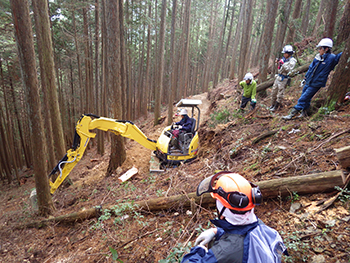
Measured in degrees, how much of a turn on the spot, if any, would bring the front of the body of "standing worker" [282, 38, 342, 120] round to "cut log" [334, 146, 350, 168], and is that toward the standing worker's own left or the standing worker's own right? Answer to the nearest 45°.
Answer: approximately 45° to the standing worker's own left

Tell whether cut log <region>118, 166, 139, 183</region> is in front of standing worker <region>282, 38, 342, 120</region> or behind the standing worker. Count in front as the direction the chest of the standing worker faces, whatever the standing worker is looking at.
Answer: in front

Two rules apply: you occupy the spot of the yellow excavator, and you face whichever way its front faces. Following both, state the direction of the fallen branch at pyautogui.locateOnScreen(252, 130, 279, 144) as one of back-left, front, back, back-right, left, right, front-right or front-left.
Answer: back-left

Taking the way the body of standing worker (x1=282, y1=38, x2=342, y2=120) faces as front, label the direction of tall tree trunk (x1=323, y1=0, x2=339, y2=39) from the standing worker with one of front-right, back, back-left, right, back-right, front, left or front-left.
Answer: back-right

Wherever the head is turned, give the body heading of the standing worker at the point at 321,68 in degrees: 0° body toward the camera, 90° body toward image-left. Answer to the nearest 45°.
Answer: approximately 45°

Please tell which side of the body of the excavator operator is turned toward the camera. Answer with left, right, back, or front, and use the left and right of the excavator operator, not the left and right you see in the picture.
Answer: left

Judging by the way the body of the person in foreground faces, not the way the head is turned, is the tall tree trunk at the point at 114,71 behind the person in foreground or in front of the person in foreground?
in front

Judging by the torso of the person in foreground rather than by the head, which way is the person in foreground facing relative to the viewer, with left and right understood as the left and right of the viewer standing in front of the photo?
facing away from the viewer and to the left of the viewer

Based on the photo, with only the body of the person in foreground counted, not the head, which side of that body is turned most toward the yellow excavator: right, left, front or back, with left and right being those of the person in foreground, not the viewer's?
front

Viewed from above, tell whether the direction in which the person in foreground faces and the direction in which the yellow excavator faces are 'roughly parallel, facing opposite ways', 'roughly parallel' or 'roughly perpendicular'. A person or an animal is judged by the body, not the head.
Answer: roughly perpendicular

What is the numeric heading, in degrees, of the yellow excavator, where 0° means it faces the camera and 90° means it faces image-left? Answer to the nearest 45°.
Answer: approximately 90°
